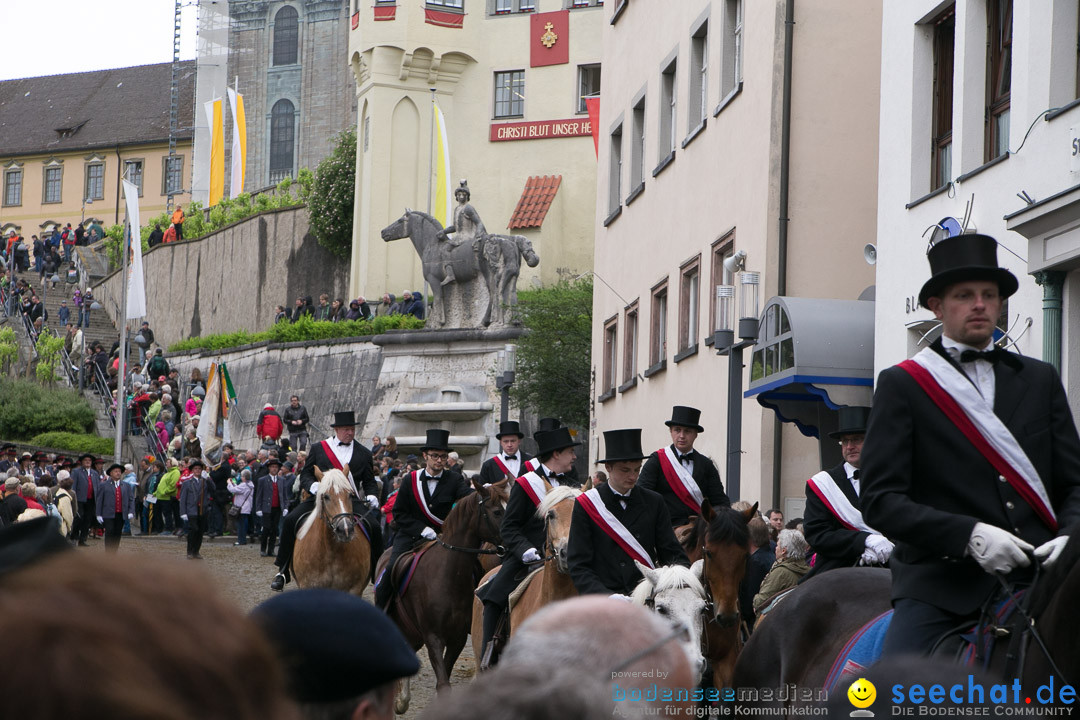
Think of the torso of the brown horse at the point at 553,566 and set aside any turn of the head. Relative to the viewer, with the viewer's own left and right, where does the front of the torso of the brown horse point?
facing the viewer and to the right of the viewer

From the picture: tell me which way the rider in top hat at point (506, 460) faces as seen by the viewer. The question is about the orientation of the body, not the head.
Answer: toward the camera

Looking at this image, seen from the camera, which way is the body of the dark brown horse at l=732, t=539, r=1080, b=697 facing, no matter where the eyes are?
to the viewer's right

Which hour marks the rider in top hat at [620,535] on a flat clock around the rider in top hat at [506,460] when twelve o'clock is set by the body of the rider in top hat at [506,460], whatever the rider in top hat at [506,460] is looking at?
the rider in top hat at [620,535] is roughly at 12 o'clock from the rider in top hat at [506,460].

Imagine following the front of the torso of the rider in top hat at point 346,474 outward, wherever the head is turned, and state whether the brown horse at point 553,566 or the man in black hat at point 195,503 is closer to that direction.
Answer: the brown horse

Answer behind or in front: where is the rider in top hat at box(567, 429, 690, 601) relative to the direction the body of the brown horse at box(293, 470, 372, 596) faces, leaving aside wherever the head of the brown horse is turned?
in front

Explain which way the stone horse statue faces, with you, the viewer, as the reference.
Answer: facing to the left of the viewer

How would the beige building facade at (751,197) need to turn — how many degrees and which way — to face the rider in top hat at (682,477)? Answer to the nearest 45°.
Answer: approximately 45° to its left

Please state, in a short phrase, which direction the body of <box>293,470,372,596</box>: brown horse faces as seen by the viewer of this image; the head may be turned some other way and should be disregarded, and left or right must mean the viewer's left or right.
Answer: facing the viewer

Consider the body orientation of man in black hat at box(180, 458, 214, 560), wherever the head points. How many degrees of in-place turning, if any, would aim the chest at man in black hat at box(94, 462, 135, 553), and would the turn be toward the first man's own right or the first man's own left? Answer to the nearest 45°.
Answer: approximately 135° to the first man's own right
